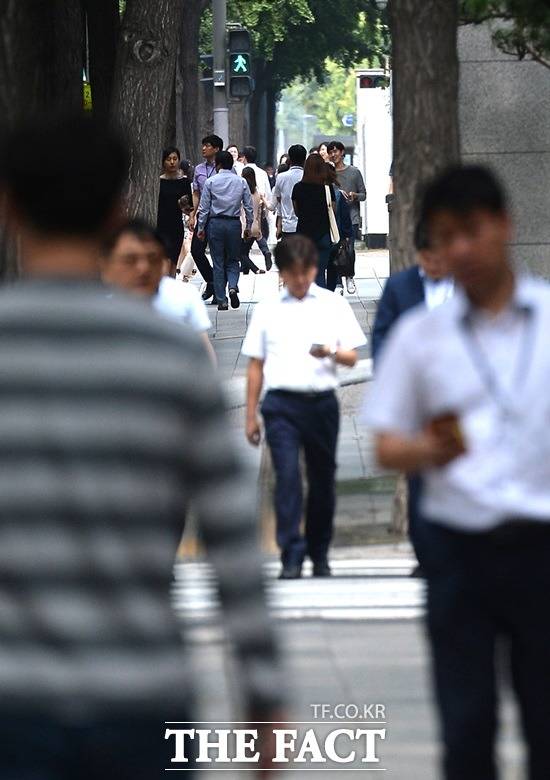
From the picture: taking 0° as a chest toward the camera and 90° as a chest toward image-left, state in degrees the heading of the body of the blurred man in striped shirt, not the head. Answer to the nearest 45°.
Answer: approximately 180°

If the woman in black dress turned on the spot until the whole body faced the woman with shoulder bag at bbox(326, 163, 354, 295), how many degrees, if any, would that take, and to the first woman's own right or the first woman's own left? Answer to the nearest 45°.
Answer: approximately 90° to the first woman's own left

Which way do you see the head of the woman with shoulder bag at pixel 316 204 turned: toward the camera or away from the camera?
away from the camera

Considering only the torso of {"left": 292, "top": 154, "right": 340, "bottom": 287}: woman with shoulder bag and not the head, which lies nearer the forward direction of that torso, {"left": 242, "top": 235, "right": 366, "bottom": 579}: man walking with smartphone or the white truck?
the white truck

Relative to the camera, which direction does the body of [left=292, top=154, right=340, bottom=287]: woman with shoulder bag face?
away from the camera

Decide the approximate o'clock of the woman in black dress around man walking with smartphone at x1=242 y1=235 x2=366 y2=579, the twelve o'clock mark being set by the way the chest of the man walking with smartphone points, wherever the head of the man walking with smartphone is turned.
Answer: The woman in black dress is roughly at 6 o'clock from the man walking with smartphone.

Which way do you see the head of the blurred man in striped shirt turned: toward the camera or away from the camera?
away from the camera

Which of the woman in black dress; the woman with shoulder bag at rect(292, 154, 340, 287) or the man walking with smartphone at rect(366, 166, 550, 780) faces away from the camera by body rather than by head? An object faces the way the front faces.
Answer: the woman with shoulder bag

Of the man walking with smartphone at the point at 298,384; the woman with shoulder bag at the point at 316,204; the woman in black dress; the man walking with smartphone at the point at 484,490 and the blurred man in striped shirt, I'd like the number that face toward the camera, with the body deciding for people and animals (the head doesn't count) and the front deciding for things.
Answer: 3

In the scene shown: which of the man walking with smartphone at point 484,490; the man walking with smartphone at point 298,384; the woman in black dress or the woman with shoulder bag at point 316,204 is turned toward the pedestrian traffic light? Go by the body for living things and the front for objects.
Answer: the woman with shoulder bag

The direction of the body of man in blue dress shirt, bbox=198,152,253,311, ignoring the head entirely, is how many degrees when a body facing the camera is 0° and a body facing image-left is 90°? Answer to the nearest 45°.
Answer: approximately 180°

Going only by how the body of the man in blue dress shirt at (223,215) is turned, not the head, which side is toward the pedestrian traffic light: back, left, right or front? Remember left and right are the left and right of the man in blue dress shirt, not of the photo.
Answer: front
